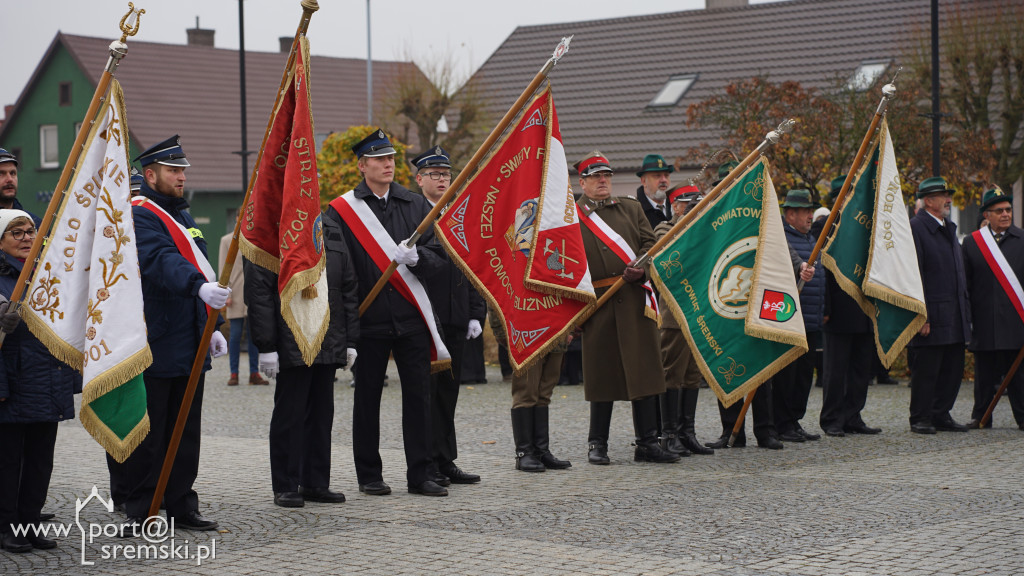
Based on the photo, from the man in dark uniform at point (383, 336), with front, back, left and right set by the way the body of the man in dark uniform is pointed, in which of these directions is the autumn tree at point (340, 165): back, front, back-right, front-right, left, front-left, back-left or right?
back-left

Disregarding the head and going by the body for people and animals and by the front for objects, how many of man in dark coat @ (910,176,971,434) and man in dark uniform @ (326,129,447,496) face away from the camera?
0

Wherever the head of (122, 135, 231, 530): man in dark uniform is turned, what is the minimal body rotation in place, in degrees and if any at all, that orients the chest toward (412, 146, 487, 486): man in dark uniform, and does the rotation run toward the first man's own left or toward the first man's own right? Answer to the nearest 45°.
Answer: approximately 90° to the first man's own left

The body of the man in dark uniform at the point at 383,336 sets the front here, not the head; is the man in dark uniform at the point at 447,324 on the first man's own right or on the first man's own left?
on the first man's own left

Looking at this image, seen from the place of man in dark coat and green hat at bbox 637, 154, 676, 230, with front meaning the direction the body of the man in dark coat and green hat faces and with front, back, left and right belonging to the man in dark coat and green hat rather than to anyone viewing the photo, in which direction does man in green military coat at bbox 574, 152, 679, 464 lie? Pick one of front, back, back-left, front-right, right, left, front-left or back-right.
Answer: front-right

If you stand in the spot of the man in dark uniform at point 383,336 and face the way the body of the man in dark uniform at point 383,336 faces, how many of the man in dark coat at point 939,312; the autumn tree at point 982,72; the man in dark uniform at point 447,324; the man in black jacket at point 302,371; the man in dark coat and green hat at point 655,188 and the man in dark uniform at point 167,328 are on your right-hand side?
2

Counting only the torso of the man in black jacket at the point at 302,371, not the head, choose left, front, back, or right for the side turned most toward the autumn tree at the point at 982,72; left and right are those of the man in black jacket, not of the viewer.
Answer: left

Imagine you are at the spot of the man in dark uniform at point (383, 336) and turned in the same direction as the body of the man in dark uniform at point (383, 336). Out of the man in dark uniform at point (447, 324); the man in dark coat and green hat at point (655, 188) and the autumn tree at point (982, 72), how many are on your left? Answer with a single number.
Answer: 3

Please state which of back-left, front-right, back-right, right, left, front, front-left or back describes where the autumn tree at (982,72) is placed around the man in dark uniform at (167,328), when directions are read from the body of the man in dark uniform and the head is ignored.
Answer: left

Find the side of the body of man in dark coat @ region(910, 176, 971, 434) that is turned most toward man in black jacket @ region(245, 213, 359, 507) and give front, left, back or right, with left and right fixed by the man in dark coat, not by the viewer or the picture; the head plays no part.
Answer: right

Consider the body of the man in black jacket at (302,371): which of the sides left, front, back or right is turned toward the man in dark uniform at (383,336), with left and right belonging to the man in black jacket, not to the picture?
left
